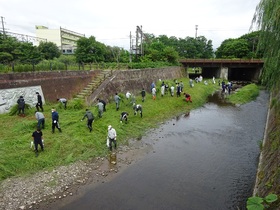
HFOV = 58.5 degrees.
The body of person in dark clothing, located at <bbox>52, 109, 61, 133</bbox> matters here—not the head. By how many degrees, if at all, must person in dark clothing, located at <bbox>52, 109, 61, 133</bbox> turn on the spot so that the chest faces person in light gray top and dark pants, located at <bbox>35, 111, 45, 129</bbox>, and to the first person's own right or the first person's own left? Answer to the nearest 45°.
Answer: approximately 45° to the first person's own right
